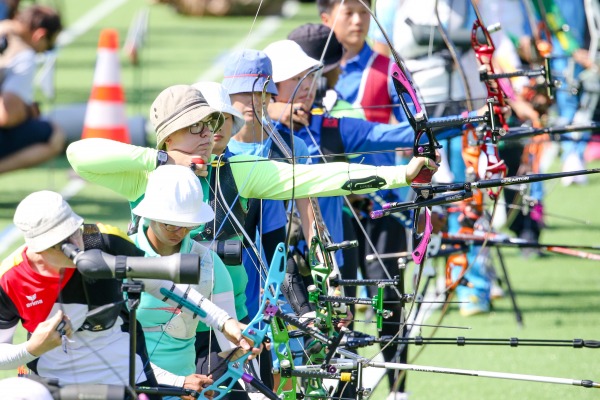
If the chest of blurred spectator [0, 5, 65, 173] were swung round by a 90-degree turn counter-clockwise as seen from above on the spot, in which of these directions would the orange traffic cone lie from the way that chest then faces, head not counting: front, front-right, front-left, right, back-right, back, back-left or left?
front-right
